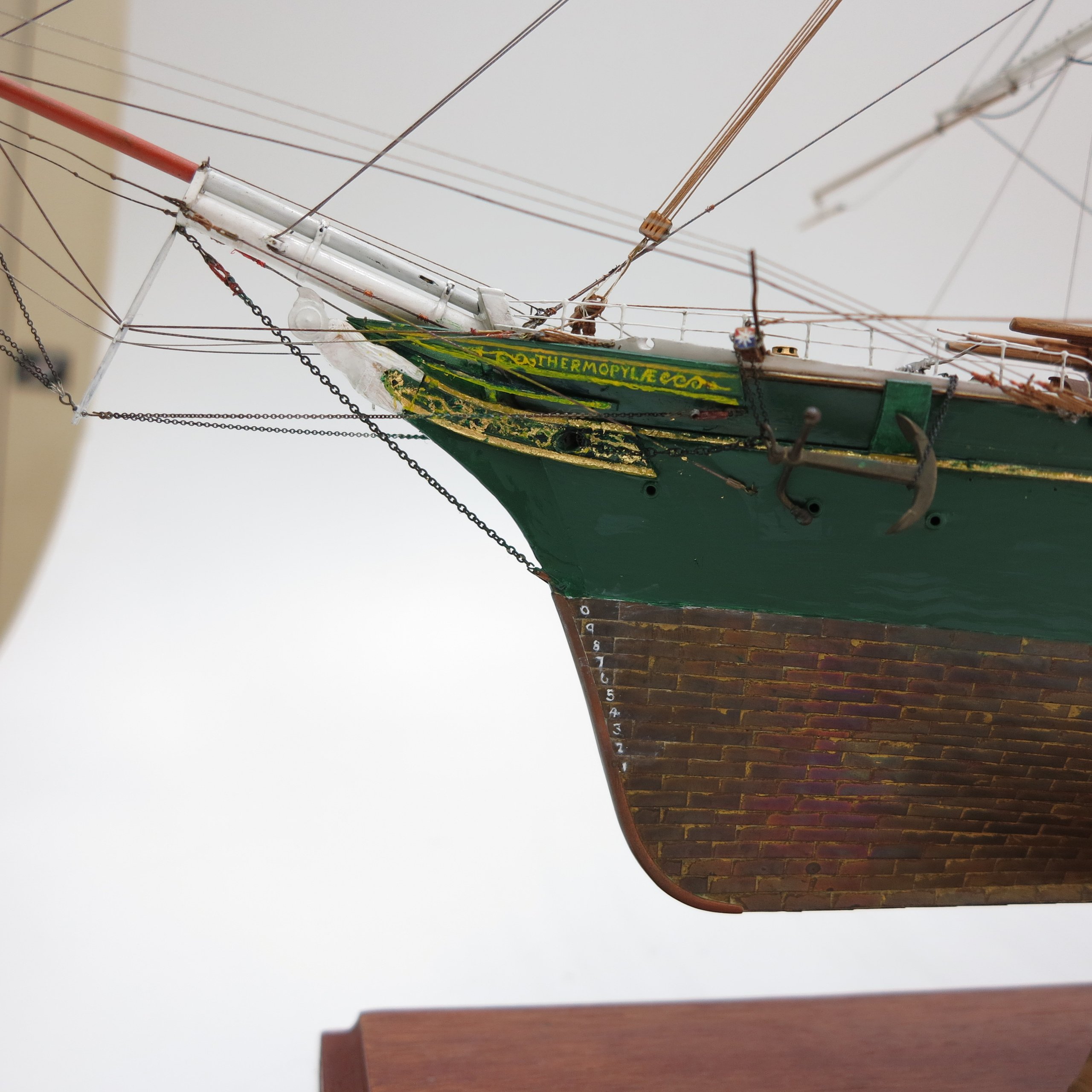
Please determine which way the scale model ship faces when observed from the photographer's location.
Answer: facing to the left of the viewer
